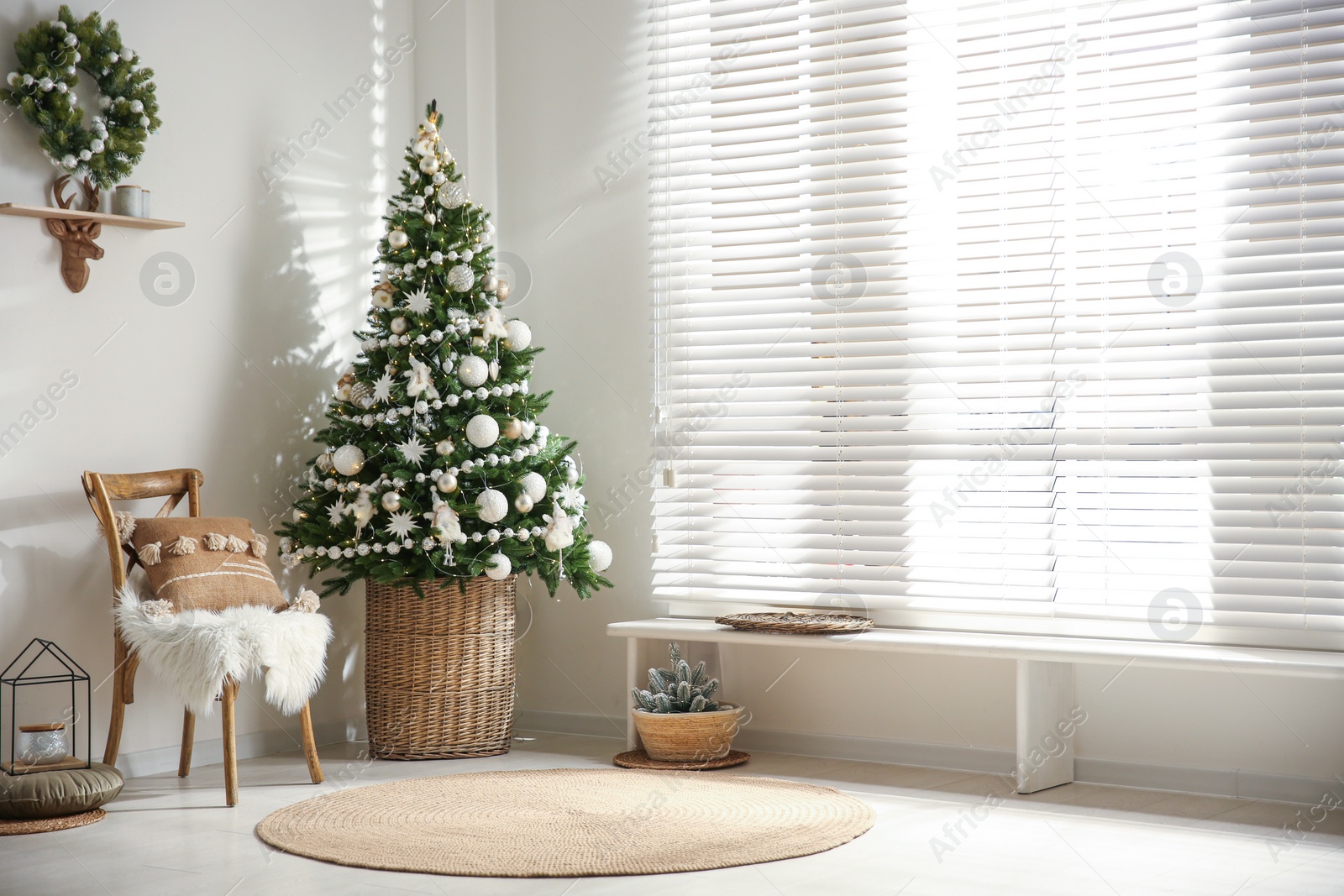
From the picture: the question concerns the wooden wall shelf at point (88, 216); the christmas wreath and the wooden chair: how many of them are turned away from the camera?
0

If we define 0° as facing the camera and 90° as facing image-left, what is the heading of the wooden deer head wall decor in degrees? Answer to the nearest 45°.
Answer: approximately 315°

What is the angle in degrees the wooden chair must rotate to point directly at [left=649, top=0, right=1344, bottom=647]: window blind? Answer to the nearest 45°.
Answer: approximately 45° to its left

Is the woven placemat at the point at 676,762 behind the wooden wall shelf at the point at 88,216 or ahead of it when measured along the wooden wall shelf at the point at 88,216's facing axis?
ahead

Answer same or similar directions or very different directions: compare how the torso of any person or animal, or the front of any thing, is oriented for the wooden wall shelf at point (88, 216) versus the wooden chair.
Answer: same or similar directions

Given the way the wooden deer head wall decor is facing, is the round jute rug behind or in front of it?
in front

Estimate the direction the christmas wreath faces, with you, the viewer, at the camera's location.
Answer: facing the viewer and to the right of the viewer

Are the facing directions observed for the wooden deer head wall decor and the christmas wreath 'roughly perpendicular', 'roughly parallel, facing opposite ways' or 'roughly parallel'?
roughly parallel
